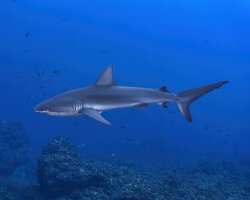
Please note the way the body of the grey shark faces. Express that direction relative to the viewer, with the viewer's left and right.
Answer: facing to the left of the viewer
